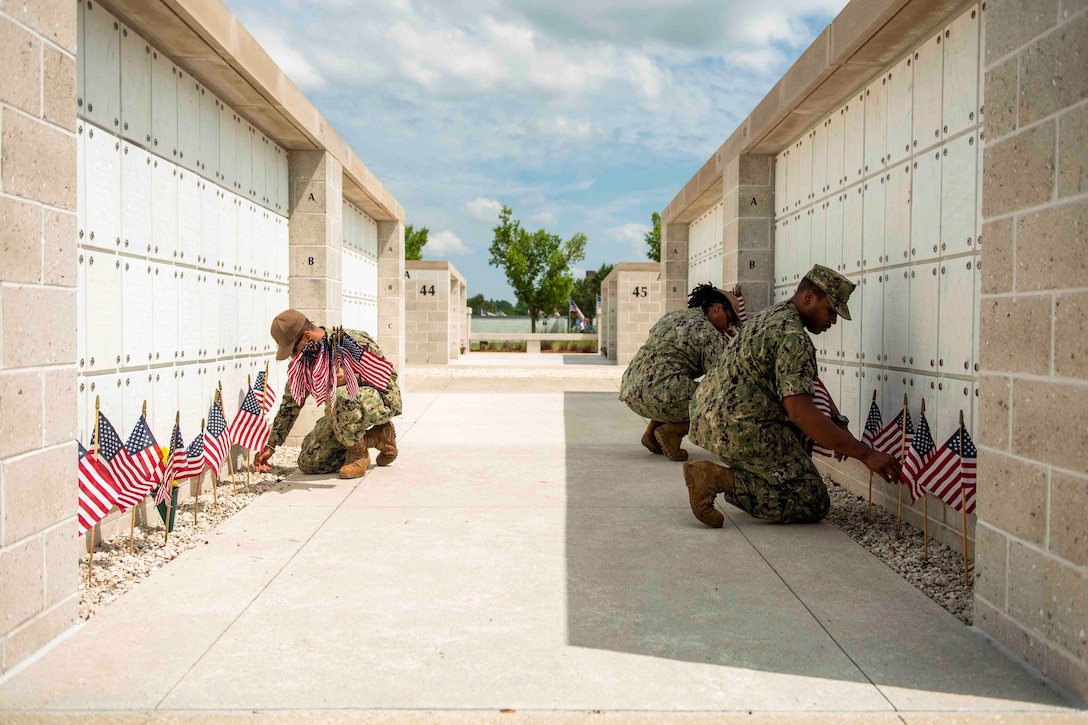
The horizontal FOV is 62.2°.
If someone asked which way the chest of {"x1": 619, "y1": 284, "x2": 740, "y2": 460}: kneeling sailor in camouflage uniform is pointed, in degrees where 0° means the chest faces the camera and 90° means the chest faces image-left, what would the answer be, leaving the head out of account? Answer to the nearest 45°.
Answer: approximately 225°

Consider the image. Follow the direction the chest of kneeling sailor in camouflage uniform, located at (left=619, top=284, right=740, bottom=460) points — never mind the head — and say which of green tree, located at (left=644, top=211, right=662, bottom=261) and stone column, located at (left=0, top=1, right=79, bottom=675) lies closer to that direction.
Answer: the green tree

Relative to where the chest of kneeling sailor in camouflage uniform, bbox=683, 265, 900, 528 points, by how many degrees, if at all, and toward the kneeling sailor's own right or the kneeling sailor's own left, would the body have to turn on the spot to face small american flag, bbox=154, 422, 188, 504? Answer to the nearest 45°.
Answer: approximately 180°

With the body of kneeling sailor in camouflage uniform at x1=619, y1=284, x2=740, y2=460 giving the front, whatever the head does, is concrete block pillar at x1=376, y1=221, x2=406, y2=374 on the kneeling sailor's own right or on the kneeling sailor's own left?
on the kneeling sailor's own left

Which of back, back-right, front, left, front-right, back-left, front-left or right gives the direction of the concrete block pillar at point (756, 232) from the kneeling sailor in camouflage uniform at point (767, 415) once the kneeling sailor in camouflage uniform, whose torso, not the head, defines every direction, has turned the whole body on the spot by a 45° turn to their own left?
front-left

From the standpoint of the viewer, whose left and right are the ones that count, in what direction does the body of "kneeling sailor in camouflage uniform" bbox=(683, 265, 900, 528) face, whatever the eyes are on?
facing to the right of the viewer

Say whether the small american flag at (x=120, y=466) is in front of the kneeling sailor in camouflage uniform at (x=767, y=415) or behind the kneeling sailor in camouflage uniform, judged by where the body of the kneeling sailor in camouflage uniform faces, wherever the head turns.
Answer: behind

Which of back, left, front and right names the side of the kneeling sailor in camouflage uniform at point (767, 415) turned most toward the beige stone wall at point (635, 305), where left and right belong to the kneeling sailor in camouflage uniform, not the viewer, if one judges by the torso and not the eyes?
left

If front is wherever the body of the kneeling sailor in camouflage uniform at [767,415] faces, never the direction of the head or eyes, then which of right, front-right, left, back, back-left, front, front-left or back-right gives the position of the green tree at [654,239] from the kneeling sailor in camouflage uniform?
left

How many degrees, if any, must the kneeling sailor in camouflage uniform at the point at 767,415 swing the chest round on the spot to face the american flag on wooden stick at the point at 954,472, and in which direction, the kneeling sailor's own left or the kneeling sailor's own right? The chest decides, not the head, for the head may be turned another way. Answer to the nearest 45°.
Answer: approximately 45° to the kneeling sailor's own right

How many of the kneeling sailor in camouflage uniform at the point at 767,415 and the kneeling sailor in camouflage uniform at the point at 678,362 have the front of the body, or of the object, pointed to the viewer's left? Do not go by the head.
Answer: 0
